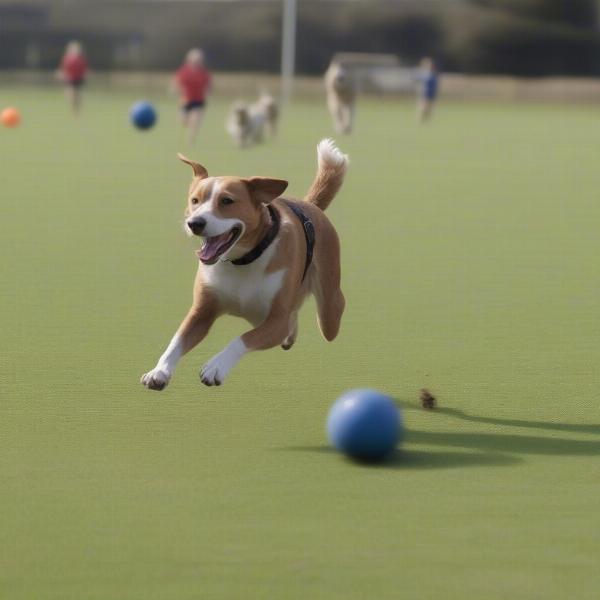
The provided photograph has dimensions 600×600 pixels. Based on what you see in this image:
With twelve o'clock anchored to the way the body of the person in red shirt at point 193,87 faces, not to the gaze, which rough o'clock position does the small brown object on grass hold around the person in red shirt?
The small brown object on grass is roughly at 12 o'clock from the person in red shirt.

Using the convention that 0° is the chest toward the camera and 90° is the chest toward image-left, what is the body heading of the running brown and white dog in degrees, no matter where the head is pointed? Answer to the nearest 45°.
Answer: approximately 45°

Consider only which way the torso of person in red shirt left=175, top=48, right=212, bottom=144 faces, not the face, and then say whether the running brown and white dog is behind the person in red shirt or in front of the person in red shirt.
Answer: in front

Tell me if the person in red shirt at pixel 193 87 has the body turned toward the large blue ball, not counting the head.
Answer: yes

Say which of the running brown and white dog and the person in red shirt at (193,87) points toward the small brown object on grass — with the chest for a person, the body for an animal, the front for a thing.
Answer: the person in red shirt

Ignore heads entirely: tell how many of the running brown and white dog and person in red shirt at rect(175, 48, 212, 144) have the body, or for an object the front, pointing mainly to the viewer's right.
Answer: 0

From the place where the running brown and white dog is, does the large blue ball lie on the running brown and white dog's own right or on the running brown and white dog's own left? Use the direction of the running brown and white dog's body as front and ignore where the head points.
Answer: on the running brown and white dog's own left

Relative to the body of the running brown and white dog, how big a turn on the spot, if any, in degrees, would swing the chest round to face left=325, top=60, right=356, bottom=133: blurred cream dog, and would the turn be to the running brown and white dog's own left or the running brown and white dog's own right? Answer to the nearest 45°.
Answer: approximately 135° to the running brown and white dog's own right

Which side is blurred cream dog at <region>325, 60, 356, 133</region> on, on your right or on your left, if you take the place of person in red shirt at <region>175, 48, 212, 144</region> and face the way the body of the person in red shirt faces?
on your left

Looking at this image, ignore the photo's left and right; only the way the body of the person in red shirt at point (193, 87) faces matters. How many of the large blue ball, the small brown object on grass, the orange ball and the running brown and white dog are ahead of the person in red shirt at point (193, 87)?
3

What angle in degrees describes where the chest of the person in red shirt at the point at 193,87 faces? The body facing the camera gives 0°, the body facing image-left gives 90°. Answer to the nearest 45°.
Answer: approximately 0°

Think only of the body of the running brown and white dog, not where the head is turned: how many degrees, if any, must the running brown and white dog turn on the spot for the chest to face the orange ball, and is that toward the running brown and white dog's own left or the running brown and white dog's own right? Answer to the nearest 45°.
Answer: approximately 135° to the running brown and white dog's own right
